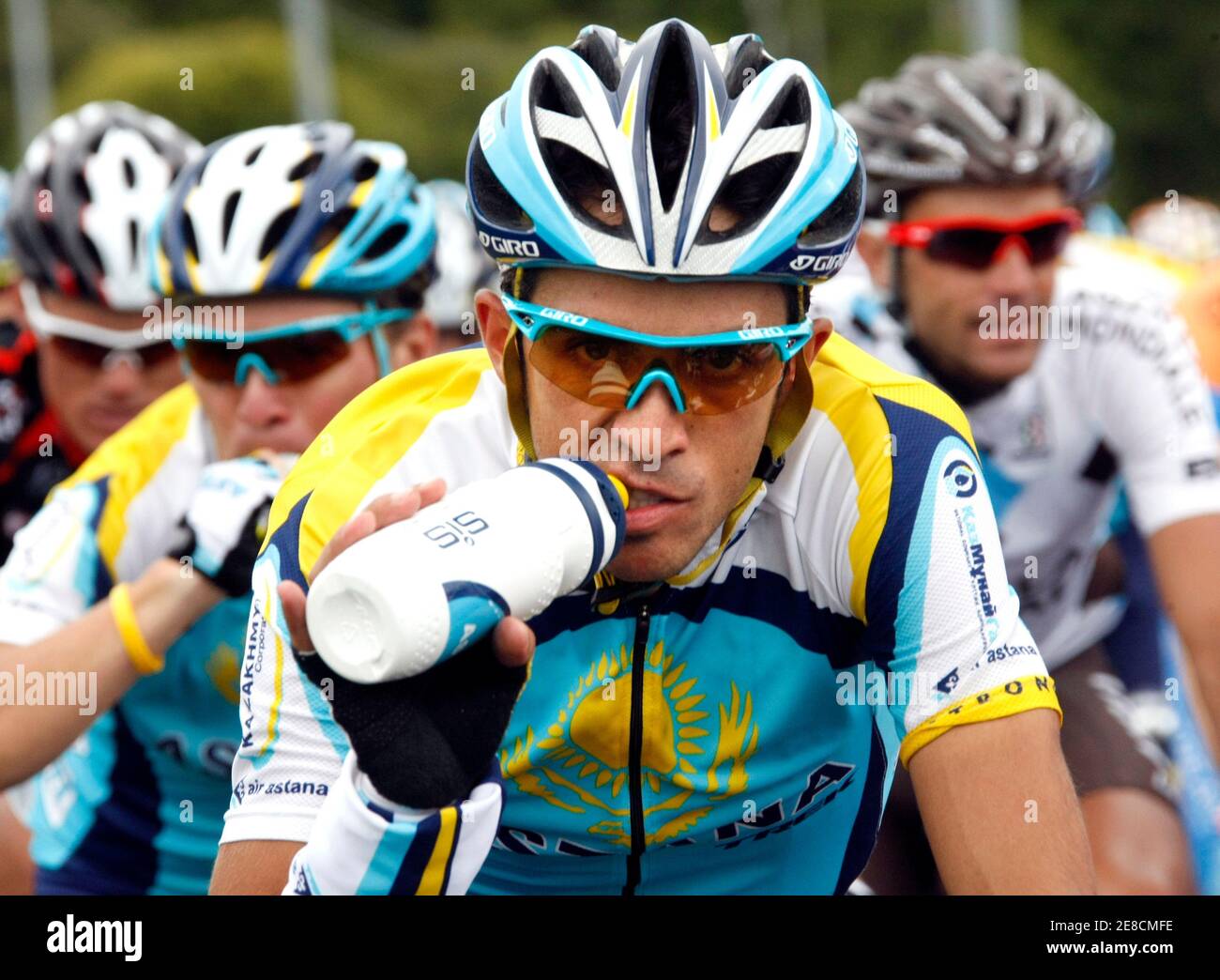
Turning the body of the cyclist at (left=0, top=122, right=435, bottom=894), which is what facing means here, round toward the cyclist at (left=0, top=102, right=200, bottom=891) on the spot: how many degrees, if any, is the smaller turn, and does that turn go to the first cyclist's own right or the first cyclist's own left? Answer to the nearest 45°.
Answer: approximately 180°

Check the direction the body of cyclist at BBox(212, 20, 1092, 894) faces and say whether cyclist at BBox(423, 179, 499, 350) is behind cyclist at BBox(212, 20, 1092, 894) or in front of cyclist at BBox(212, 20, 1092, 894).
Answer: behind

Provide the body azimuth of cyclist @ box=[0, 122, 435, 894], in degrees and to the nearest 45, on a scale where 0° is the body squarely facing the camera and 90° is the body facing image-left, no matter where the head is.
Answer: approximately 0°

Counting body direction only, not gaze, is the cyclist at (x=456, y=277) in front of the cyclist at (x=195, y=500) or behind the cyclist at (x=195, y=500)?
behind

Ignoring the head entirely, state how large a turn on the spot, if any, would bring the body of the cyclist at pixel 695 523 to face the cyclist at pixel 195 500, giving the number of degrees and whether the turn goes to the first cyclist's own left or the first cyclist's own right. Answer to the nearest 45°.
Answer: approximately 135° to the first cyclist's own right

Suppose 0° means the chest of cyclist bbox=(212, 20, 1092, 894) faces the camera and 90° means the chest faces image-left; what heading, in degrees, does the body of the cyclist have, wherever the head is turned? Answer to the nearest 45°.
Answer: approximately 0°

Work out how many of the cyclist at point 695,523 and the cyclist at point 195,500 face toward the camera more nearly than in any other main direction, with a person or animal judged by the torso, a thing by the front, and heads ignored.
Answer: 2

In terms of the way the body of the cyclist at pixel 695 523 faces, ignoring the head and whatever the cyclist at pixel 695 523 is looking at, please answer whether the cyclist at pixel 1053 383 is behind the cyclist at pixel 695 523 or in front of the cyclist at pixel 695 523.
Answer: behind

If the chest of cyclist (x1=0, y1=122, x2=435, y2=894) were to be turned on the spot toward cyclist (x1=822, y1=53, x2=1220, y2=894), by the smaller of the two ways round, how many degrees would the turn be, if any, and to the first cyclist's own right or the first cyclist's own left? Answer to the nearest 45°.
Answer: approximately 90° to the first cyclist's own left

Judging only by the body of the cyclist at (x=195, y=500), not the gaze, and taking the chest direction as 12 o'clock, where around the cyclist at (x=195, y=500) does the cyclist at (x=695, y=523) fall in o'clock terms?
the cyclist at (x=695, y=523) is roughly at 11 o'clock from the cyclist at (x=195, y=500).
